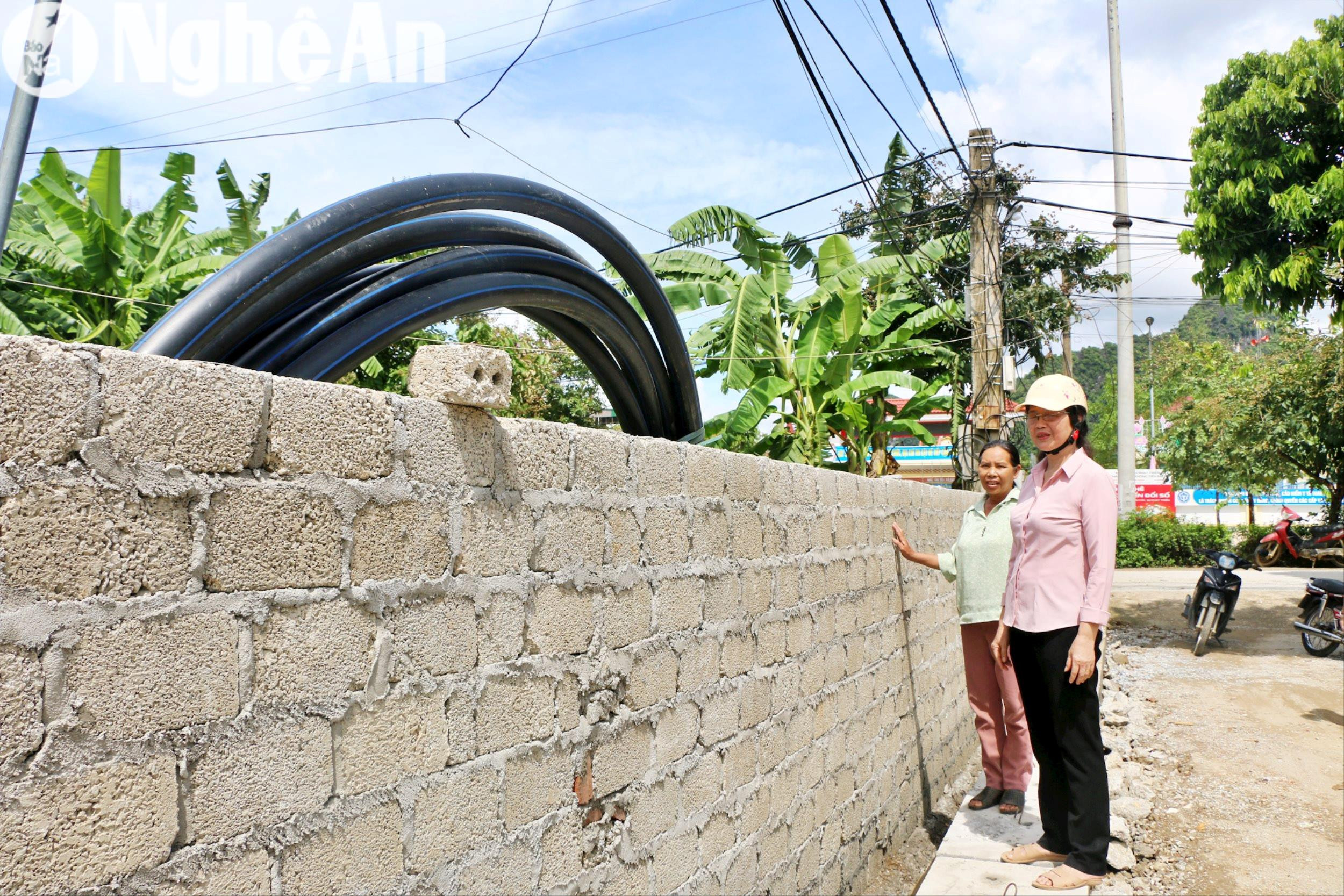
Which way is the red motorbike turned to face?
to the viewer's left

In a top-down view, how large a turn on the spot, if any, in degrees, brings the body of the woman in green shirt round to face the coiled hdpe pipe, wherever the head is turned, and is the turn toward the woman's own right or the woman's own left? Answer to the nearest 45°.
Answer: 0° — they already face it

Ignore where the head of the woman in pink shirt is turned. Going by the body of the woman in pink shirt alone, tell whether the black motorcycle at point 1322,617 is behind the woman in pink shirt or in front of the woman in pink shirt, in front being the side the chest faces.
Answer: behind

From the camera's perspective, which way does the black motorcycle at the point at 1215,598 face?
toward the camera

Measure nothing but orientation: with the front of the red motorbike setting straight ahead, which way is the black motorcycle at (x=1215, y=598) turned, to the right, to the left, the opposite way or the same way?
to the left

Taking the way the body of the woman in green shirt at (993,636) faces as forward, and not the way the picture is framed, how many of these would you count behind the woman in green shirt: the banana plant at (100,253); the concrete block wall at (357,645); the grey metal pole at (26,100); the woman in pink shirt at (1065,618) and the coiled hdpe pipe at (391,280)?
0

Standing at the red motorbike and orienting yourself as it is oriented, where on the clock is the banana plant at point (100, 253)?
The banana plant is roughly at 10 o'clock from the red motorbike.

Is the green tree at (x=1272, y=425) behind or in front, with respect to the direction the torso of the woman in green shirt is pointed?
behind

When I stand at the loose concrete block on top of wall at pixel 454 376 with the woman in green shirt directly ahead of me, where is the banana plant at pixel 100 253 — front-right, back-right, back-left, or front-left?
front-left

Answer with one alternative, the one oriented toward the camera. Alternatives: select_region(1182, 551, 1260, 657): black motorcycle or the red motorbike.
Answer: the black motorcycle

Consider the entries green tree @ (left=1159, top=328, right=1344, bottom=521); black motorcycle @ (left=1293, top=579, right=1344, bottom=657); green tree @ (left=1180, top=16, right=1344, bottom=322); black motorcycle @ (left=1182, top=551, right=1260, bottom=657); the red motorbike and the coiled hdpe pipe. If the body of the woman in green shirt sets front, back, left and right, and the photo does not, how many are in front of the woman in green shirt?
1

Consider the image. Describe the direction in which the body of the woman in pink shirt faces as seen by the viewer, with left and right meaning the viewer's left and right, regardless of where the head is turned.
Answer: facing the viewer and to the left of the viewer

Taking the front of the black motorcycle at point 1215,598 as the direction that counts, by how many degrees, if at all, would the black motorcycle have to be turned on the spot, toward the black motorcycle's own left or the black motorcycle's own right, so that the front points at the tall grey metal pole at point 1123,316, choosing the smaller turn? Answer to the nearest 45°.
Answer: approximately 180°

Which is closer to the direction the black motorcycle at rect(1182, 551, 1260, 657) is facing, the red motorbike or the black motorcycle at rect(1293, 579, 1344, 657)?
the black motorcycle

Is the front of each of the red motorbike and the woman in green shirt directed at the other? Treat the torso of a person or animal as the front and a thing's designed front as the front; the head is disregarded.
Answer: no

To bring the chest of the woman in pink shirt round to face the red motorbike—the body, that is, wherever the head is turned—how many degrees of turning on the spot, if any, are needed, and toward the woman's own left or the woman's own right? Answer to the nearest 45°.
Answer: approximately 135° to the woman's own right

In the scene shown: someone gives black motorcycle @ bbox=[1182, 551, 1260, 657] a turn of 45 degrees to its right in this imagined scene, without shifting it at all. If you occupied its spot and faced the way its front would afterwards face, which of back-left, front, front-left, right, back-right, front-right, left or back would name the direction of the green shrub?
back-right

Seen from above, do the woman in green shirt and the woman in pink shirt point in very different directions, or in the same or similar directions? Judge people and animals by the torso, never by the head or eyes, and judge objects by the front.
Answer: same or similar directions

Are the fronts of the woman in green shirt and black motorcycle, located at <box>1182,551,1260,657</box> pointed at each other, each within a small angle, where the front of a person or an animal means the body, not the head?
no

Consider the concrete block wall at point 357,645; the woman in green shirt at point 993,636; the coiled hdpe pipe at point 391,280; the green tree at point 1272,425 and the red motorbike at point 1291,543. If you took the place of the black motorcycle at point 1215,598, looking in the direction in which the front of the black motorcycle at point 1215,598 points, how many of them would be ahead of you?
3
